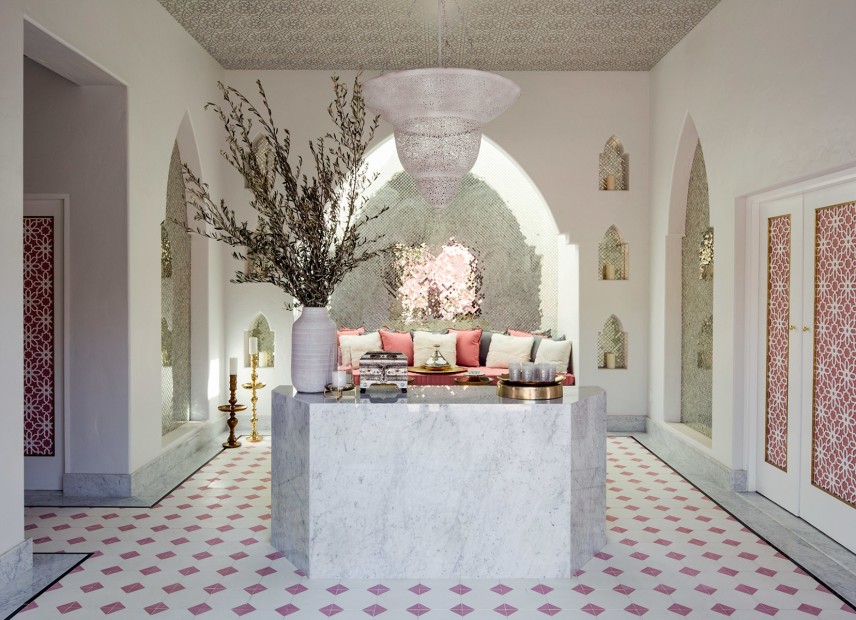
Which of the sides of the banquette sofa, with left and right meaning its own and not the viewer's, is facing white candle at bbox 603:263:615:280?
left

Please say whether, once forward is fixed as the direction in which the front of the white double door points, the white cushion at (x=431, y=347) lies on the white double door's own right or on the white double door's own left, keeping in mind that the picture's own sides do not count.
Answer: on the white double door's own right

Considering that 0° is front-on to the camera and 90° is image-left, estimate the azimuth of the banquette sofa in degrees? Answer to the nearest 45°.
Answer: approximately 0°

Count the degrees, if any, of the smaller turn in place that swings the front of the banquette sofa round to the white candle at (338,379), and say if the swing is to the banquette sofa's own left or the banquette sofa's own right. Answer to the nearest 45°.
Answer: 0° — it already faces it

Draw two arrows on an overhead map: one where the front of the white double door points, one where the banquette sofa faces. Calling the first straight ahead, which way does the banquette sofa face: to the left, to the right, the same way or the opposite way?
to the left

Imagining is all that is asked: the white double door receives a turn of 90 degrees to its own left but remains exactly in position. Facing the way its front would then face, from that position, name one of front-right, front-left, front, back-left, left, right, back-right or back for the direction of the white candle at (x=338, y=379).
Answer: right

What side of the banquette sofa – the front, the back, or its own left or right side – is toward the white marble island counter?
front

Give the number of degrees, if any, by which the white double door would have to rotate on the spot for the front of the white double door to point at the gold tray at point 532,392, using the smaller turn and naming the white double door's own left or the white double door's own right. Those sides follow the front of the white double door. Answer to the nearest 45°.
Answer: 0° — it already faces it

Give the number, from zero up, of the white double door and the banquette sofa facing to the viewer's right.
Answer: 0

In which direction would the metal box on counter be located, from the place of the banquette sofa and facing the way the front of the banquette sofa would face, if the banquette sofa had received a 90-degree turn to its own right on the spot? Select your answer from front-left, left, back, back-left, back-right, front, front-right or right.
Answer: left

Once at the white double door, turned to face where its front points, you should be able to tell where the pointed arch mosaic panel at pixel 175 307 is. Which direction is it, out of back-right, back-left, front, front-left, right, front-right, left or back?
front-right

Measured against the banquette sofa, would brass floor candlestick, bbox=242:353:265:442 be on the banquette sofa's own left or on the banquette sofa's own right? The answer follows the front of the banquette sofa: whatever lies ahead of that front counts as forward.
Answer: on the banquette sofa's own right

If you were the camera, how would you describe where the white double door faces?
facing the viewer and to the left of the viewer

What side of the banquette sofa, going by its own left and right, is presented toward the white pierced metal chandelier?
front
